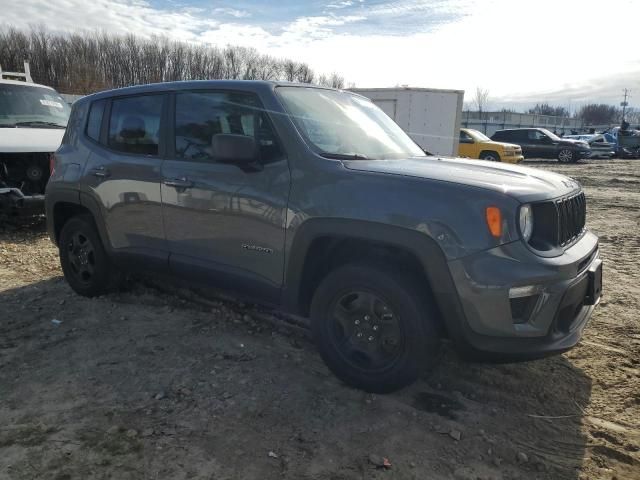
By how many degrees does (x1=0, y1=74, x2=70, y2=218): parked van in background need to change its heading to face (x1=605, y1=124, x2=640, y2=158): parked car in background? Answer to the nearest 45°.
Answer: approximately 90° to its left

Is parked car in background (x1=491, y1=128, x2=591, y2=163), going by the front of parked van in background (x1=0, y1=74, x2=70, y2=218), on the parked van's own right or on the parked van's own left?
on the parked van's own left

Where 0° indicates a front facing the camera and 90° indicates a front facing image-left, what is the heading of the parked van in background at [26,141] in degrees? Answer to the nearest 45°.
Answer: approximately 0°
